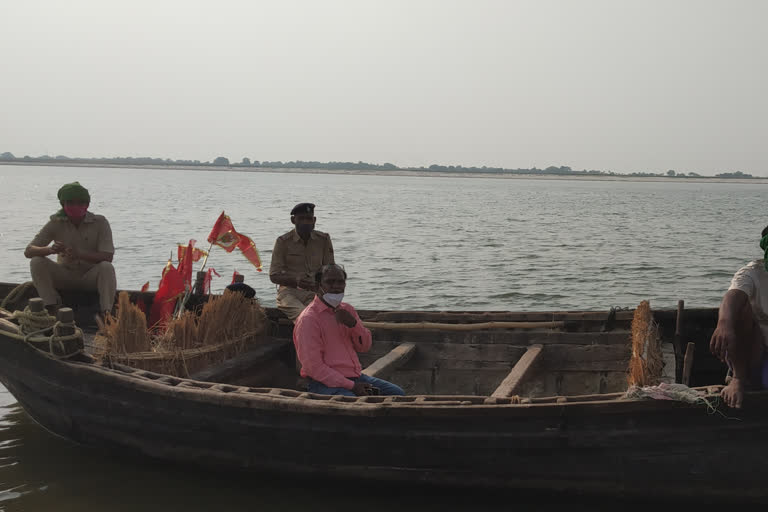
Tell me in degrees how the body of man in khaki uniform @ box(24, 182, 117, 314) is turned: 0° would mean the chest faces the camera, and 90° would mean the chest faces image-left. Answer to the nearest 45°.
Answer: approximately 0°

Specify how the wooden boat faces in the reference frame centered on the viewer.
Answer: facing to the left of the viewer

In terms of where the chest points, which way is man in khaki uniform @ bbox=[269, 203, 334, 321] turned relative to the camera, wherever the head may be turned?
toward the camera

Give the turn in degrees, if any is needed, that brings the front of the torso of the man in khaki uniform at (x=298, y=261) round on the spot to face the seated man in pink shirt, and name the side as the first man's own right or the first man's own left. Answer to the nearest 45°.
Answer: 0° — they already face them

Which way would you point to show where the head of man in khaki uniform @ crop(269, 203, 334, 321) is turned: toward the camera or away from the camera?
toward the camera

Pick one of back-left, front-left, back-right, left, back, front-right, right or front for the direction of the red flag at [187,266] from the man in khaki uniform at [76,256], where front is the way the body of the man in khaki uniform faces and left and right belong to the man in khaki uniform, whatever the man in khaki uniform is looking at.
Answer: left

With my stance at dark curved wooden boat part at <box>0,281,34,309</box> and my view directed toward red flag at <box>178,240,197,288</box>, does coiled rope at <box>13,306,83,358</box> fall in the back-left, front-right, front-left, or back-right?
front-right

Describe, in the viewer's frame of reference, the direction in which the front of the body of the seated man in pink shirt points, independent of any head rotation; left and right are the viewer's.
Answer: facing the viewer and to the right of the viewer

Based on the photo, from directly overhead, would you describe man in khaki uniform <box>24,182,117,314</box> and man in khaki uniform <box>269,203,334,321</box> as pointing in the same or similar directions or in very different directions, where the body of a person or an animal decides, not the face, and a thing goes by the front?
same or similar directions
